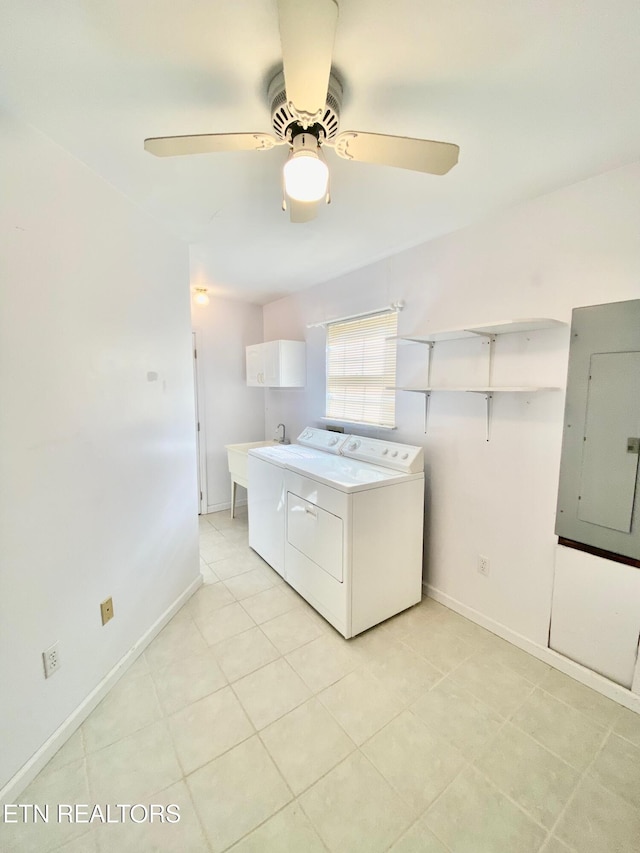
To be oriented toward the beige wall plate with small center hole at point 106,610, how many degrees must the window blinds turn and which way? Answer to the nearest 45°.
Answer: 0° — it already faces it

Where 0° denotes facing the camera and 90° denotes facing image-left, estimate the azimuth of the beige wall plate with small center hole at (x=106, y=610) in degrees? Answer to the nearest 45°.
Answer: approximately 315°

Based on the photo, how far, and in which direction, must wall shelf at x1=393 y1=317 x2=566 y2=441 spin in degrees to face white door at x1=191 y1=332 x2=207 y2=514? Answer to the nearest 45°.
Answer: approximately 45° to its right

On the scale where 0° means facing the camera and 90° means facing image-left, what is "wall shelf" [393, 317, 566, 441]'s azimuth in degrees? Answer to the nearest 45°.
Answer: approximately 45°

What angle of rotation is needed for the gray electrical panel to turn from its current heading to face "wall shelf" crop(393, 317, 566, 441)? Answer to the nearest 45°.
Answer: approximately 45° to its right

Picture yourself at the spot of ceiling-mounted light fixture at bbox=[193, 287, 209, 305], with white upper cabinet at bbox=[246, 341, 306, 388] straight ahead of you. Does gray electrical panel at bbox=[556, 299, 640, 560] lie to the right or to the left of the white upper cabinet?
right

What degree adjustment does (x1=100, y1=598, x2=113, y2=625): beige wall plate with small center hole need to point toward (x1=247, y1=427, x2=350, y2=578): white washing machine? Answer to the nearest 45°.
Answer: approximately 90° to its left

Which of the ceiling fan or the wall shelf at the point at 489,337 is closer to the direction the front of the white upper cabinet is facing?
the ceiling fan

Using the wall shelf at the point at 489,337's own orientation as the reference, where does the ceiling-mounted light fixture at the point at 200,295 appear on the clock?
The ceiling-mounted light fixture is roughly at 2 o'clock from the wall shelf.
